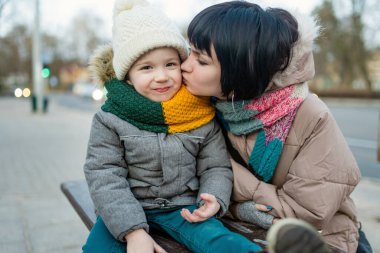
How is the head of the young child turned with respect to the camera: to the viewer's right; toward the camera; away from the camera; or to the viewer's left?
toward the camera

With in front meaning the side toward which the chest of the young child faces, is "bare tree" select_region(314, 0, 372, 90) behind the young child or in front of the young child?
behind

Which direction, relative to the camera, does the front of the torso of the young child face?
toward the camera

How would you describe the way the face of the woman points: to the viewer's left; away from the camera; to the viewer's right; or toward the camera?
to the viewer's left

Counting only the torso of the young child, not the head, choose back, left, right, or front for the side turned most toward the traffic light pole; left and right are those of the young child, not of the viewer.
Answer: back
